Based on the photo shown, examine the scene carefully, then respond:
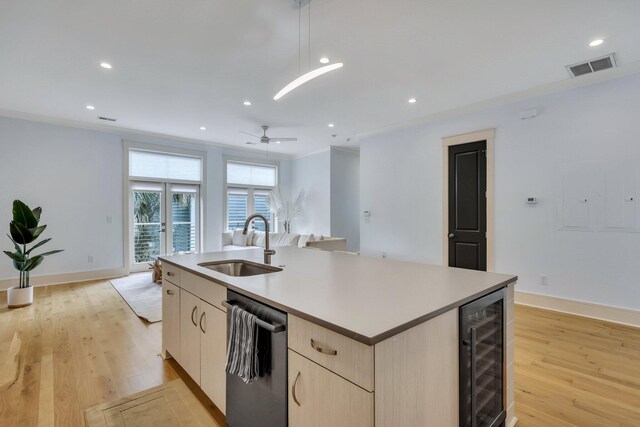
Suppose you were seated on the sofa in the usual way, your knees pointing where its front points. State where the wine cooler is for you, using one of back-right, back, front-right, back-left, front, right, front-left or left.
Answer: front

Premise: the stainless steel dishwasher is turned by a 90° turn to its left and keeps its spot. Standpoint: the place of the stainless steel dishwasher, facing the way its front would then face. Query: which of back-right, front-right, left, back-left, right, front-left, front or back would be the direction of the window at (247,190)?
back-left

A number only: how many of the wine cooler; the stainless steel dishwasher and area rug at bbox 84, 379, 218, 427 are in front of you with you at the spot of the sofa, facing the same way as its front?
3

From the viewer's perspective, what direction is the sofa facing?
toward the camera

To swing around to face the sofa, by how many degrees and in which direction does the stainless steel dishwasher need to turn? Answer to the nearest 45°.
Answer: approximately 135° to its right

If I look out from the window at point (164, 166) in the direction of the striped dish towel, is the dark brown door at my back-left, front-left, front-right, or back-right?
front-left

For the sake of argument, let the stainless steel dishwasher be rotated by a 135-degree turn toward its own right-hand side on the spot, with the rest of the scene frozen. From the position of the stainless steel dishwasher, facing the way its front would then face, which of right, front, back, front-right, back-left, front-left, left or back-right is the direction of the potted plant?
front-left

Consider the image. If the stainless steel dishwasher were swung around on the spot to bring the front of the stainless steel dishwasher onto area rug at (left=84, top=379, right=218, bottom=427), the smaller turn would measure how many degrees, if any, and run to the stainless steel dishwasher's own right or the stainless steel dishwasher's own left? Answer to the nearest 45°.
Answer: approximately 90° to the stainless steel dishwasher's own right

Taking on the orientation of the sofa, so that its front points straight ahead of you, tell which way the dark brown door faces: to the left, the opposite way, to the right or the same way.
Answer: to the right

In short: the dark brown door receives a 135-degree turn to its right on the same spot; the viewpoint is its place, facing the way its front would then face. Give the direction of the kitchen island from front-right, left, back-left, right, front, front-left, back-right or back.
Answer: back

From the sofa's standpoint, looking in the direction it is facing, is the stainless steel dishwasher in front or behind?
in front

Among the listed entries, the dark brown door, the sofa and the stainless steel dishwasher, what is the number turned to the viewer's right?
0

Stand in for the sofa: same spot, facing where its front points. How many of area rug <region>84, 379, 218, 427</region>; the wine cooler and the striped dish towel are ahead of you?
3

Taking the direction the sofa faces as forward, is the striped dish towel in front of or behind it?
in front

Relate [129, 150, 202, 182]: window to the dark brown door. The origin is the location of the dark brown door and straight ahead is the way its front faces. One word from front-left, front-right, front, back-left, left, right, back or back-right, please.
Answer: front-right

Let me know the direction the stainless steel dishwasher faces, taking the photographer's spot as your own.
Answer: facing the viewer and to the left of the viewer

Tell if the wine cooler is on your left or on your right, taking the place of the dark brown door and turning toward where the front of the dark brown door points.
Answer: on your left

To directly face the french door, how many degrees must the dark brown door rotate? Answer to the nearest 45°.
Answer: approximately 45° to its right
